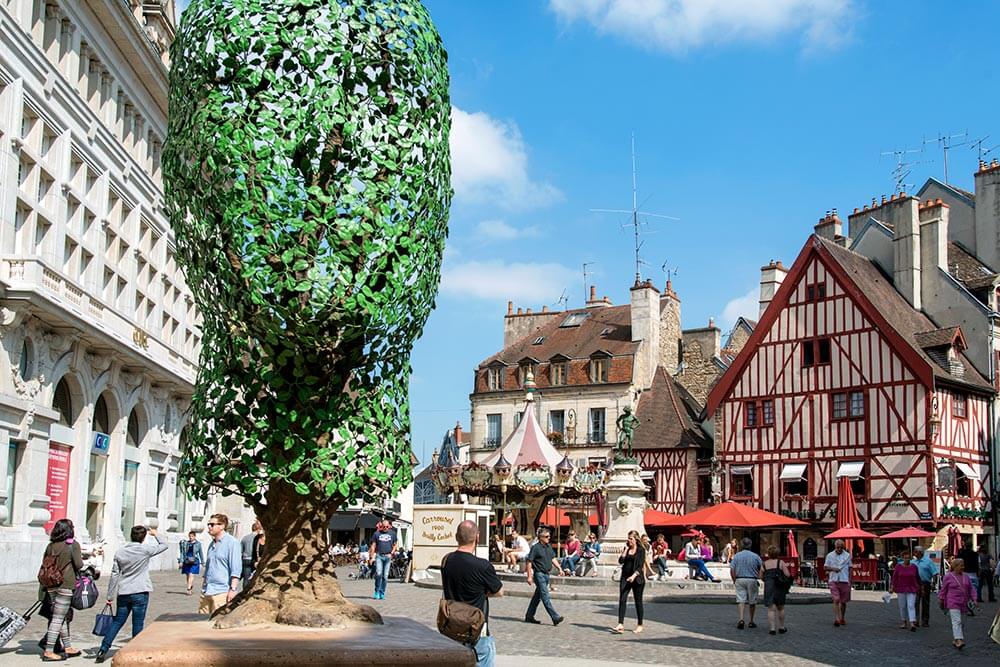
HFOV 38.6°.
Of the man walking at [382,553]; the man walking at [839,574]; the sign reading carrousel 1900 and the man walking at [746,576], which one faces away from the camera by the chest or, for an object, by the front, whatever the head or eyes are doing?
the man walking at [746,576]

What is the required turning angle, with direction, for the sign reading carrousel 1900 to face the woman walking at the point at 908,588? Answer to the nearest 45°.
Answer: approximately 45° to its left

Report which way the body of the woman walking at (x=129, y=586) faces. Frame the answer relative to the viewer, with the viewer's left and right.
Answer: facing away from the viewer and to the right of the viewer

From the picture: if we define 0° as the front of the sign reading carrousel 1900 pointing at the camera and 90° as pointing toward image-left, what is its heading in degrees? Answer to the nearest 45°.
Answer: approximately 0°

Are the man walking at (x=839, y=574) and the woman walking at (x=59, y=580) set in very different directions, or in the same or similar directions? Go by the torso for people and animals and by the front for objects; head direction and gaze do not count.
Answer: very different directions

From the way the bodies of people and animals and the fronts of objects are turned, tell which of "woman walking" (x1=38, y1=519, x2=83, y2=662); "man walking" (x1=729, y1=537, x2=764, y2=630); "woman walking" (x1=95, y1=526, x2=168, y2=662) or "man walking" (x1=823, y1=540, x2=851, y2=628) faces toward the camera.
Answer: "man walking" (x1=823, y1=540, x2=851, y2=628)

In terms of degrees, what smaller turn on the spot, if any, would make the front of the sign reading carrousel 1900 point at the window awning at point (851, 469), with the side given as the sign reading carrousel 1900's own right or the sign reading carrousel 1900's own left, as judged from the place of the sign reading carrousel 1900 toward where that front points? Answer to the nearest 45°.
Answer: approximately 135° to the sign reading carrousel 1900's own left

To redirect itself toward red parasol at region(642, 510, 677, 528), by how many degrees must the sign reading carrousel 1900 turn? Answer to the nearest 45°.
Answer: approximately 135° to its left

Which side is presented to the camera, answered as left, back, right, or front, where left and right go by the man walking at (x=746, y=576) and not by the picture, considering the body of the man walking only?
back
